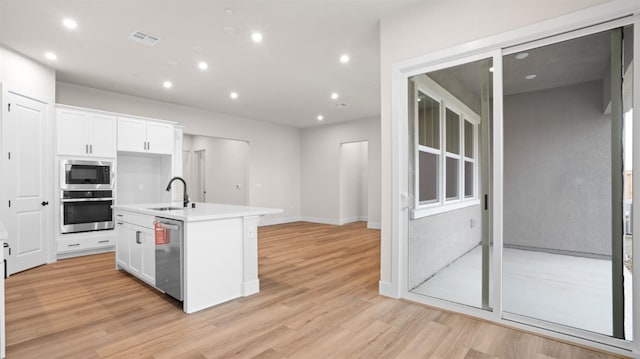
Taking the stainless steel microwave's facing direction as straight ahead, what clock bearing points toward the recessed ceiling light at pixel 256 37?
The recessed ceiling light is roughly at 11 o'clock from the stainless steel microwave.

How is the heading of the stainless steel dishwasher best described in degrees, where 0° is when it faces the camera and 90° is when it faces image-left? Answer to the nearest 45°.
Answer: approximately 45°

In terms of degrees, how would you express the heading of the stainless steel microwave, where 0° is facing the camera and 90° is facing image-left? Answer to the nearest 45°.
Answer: approximately 0°
